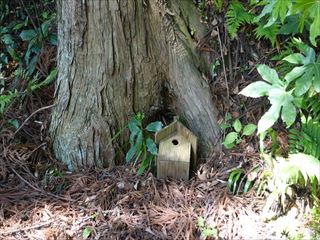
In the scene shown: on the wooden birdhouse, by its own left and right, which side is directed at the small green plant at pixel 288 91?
left

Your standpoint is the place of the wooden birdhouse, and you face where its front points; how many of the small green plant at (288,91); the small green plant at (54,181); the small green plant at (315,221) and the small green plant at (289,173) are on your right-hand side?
1

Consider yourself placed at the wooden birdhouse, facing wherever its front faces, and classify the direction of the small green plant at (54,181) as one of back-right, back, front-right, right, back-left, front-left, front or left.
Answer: right

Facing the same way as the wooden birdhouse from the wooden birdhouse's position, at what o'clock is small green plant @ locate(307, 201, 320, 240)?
The small green plant is roughly at 10 o'clock from the wooden birdhouse.

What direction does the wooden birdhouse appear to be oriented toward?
toward the camera

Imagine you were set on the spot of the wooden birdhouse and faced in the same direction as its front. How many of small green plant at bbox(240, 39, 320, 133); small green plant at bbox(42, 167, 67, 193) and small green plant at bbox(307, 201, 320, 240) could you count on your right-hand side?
1
